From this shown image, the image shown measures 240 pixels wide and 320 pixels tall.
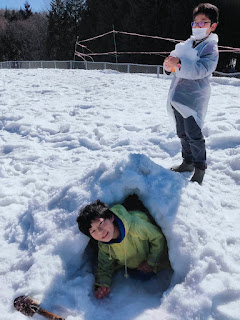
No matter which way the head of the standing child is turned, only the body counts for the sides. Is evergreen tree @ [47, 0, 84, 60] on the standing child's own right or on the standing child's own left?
on the standing child's own right

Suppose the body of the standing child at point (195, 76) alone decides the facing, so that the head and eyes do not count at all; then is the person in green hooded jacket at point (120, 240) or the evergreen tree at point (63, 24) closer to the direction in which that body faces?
the person in green hooded jacket

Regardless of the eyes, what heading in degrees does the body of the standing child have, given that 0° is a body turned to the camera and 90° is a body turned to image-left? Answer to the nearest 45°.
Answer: approximately 45°

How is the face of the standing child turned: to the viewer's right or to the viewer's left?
to the viewer's left

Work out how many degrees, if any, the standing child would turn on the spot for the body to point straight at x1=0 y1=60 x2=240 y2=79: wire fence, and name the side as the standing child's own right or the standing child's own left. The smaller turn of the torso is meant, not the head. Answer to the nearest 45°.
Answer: approximately 135° to the standing child's own right

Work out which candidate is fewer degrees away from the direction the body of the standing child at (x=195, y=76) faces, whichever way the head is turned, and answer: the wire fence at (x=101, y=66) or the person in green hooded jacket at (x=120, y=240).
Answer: the person in green hooded jacket
